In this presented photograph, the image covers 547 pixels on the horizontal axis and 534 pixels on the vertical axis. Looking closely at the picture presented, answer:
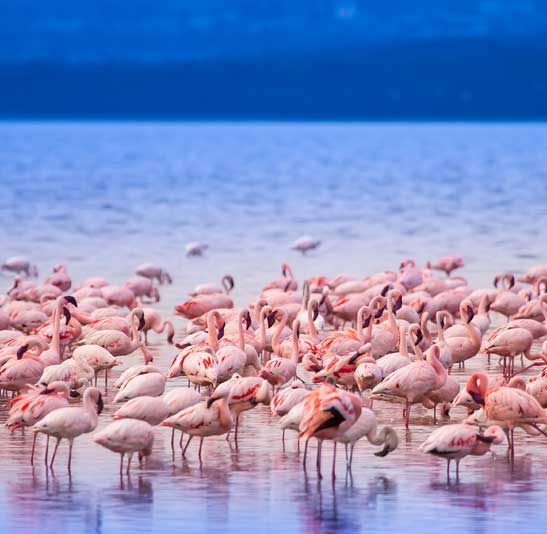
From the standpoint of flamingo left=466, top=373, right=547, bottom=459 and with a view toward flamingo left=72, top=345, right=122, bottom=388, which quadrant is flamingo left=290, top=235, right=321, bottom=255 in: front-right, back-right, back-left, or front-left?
front-right

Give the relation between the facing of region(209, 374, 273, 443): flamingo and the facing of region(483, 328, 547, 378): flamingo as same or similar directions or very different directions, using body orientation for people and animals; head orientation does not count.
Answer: same or similar directions

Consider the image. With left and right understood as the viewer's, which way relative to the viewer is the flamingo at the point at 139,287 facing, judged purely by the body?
facing to the right of the viewer

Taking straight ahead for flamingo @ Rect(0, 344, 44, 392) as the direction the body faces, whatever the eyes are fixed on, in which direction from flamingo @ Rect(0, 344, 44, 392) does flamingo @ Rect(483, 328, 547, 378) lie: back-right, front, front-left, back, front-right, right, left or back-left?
front

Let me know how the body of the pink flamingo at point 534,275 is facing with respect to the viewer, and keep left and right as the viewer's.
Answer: facing to the right of the viewer

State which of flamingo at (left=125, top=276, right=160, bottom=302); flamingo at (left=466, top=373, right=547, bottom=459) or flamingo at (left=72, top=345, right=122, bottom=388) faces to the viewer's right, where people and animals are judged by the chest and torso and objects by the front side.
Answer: flamingo at (left=125, top=276, right=160, bottom=302)

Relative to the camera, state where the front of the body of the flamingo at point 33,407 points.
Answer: to the viewer's right

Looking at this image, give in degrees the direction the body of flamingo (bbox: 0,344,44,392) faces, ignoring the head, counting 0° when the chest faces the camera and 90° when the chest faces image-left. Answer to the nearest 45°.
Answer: approximately 270°
